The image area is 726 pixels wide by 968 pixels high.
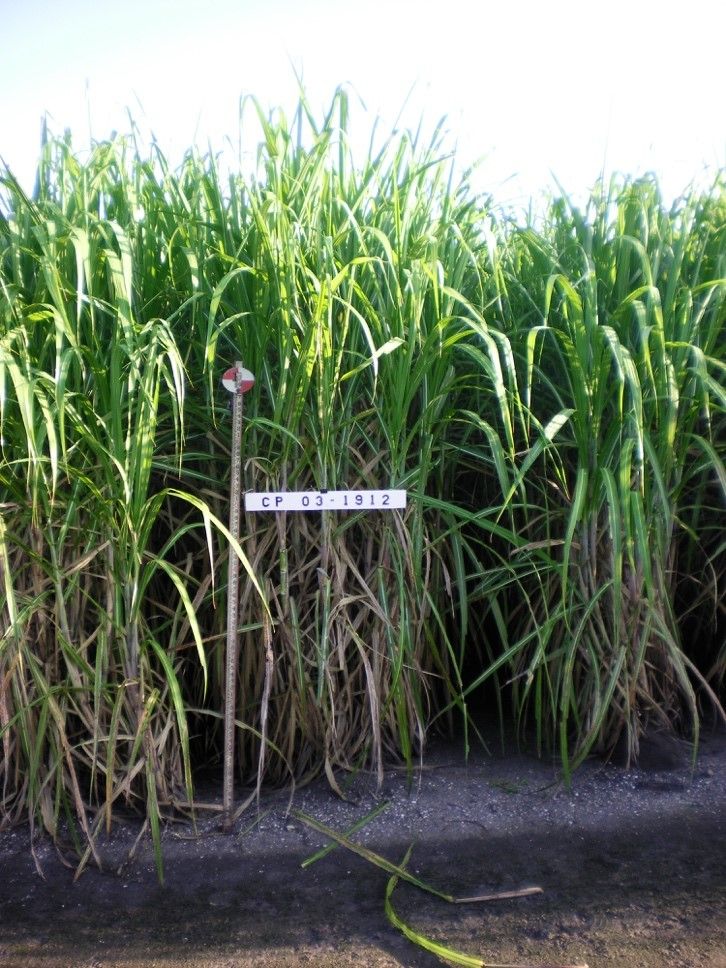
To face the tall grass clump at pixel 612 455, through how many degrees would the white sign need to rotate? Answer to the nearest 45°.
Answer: approximately 90° to its left

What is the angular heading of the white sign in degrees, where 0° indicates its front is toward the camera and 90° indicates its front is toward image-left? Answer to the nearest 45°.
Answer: approximately 0°

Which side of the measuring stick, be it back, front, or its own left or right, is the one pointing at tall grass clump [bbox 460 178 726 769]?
left
